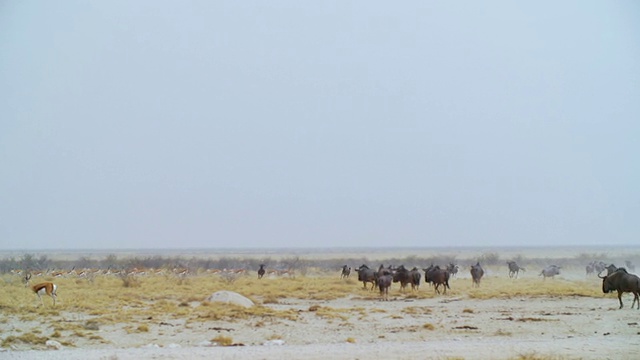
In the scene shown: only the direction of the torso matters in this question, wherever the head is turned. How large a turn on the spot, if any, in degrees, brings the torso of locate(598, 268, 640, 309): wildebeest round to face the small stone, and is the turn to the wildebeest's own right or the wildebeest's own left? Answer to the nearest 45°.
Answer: approximately 45° to the wildebeest's own left

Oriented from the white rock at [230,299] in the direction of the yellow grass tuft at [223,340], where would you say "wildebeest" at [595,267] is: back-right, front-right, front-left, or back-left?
back-left

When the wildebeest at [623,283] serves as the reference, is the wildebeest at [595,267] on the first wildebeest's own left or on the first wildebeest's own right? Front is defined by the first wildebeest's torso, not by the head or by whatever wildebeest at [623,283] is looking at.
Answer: on the first wildebeest's own right

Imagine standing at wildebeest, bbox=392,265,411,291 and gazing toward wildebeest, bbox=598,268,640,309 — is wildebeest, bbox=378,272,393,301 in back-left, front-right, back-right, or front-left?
front-right

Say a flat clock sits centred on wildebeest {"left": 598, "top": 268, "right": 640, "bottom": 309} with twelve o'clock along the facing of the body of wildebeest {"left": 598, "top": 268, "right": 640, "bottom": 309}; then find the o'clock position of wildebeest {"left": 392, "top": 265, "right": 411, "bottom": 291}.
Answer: wildebeest {"left": 392, "top": 265, "right": 411, "bottom": 291} is roughly at 1 o'clock from wildebeest {"left": 598, "top": 268, "right": 640, "bottom": 309}.

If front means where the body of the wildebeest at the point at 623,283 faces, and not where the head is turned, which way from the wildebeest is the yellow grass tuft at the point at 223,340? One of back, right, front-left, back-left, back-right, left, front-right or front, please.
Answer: front-left

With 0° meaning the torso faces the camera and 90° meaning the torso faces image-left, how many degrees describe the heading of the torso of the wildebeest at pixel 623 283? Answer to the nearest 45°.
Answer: approximately 90°

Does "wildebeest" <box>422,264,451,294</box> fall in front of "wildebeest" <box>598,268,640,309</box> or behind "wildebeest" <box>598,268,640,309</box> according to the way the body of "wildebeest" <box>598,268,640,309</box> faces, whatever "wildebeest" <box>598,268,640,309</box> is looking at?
in front

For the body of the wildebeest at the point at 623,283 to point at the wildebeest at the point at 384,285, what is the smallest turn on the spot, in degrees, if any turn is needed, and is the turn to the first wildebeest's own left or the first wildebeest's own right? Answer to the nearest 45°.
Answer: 0° — it already faces it

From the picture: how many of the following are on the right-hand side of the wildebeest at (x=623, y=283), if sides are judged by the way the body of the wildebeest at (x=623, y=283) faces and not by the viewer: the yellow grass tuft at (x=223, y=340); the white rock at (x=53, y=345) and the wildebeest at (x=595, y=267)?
1

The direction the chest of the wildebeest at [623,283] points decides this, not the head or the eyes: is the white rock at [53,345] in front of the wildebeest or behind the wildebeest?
in front

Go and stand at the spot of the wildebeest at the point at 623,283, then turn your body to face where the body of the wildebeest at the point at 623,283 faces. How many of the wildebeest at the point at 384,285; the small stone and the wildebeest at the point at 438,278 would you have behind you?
0
